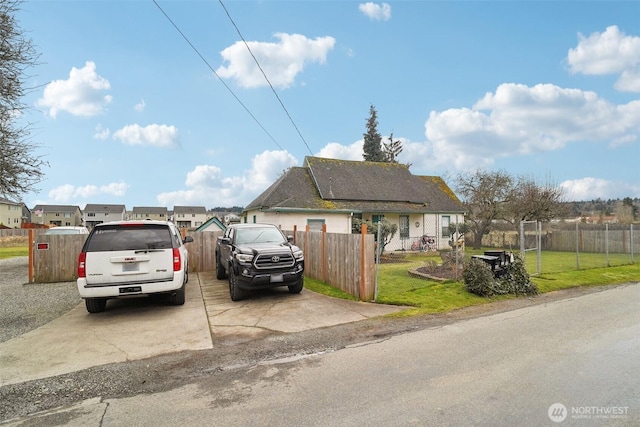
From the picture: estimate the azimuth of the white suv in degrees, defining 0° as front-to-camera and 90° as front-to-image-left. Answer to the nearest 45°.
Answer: approximately 180°

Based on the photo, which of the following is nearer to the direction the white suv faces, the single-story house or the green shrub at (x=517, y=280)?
the single-story house

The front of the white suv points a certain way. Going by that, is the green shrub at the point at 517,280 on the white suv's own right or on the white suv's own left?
on the white suv's own right

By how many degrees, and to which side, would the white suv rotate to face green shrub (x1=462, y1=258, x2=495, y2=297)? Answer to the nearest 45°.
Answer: approximately 90° to its right

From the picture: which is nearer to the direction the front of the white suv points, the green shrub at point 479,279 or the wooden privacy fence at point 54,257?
the wooden privacy fence

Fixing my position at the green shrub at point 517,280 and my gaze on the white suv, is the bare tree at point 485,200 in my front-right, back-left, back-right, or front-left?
back-right
